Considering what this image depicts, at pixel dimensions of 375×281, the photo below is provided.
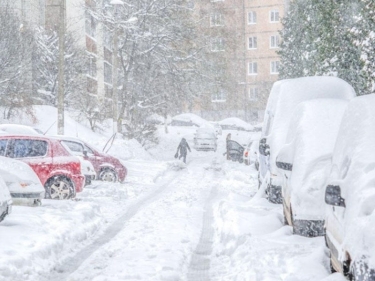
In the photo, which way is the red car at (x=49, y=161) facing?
to the viewer's left

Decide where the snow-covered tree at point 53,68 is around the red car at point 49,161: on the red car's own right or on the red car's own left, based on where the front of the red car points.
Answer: on the red car's own right

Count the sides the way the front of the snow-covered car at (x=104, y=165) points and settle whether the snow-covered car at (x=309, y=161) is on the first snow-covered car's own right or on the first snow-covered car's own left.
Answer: on the first snow-covered car's own right
